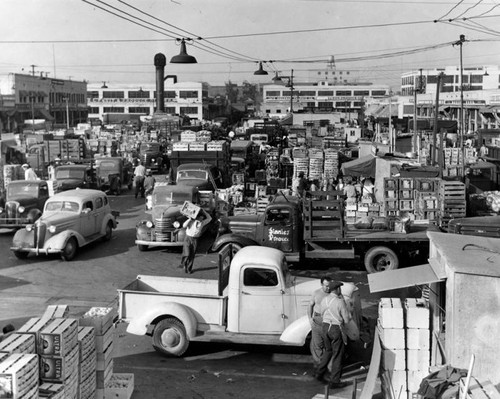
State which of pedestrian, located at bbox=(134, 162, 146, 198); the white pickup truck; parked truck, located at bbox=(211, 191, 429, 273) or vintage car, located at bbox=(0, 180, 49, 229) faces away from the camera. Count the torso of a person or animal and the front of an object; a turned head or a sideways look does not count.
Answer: the pedestrian

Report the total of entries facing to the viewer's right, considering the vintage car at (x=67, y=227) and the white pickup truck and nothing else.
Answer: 1

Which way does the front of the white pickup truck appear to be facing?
to the viewer's right

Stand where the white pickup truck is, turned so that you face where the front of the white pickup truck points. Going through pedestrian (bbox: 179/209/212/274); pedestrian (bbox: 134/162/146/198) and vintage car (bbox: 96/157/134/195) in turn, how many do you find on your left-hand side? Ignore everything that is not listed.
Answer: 3

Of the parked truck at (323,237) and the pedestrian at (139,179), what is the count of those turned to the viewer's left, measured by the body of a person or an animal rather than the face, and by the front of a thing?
1

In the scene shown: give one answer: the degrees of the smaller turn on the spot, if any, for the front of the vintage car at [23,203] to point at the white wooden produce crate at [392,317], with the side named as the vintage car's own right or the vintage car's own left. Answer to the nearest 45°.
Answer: approximately 45° to the vintage car's own left

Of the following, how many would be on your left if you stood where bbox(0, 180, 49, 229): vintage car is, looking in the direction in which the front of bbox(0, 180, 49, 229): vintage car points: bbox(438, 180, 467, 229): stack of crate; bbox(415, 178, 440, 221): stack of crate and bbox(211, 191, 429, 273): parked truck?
3

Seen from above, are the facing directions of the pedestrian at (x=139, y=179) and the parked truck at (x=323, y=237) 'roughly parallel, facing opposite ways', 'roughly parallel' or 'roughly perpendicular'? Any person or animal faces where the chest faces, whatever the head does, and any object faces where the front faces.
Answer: roughly perpendicular

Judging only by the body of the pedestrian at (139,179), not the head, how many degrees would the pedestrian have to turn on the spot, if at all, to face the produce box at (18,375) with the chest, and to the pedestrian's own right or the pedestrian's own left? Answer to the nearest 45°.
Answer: approximately 180°

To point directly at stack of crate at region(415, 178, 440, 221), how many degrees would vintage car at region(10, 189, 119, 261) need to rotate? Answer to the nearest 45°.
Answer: approximately 135° to its left

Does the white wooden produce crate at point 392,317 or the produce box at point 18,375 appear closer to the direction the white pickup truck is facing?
the white wooden produce crate

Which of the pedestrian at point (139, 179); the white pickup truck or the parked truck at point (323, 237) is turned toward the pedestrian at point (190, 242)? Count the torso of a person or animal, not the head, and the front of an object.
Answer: the parked truck

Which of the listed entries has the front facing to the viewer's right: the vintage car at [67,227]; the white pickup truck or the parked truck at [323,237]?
the white pickup truck
